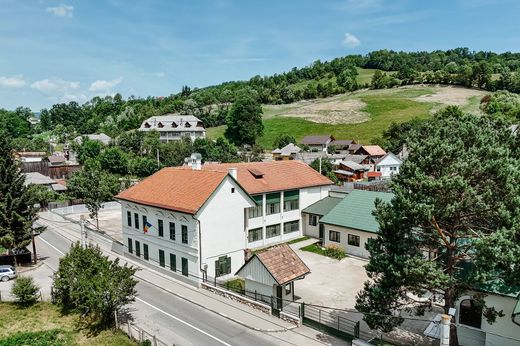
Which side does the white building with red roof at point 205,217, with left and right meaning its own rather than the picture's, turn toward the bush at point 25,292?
front

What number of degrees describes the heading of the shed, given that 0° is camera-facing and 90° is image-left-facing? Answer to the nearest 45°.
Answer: approximately 315°

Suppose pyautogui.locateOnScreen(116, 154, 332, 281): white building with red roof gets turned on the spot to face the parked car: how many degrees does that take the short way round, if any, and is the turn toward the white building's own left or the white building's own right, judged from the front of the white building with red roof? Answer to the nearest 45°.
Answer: approximately 45° to the white building's own right

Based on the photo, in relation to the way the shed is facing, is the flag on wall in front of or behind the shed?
behind

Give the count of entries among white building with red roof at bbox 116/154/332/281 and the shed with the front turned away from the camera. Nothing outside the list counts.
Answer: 0

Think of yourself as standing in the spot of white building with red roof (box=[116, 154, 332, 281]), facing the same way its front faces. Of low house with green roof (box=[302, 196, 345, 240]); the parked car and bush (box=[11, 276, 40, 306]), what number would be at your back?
1

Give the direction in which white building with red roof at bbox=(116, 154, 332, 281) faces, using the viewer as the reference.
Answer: facing the viewer and to the left of the viewer

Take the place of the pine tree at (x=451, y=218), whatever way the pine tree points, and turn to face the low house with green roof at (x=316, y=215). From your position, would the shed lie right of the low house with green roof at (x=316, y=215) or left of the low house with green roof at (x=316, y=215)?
left

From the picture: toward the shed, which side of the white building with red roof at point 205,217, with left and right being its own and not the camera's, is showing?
left
